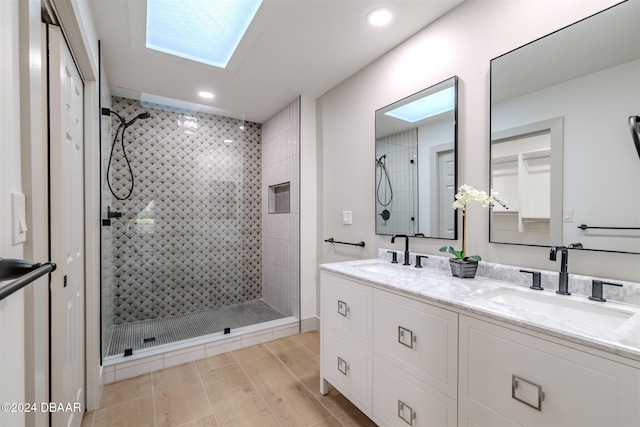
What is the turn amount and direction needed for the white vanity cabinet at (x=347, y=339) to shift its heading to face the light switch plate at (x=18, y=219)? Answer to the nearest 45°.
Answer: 0° — it already faces it

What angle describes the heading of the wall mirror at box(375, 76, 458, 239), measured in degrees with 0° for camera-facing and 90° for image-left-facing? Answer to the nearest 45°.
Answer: approximately 45°

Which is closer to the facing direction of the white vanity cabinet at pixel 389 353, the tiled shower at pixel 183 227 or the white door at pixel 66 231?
the white door
